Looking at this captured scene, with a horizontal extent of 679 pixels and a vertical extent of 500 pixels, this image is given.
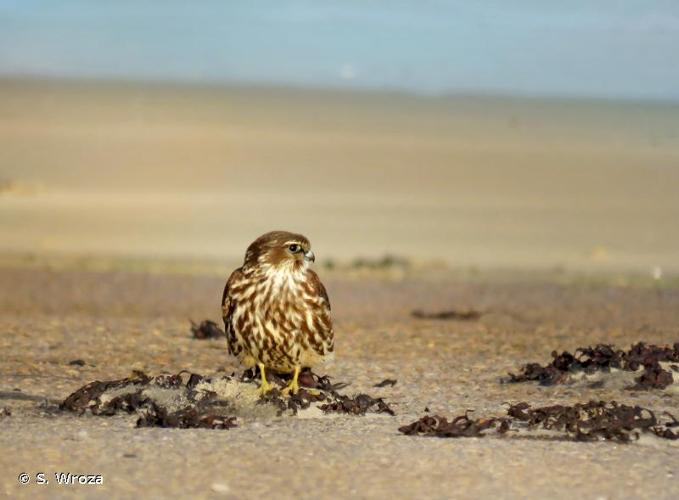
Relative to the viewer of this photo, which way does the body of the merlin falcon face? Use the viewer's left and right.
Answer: facing the viewer

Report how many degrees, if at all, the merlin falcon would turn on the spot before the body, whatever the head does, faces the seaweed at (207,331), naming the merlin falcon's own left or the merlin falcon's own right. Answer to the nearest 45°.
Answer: approximately 180°

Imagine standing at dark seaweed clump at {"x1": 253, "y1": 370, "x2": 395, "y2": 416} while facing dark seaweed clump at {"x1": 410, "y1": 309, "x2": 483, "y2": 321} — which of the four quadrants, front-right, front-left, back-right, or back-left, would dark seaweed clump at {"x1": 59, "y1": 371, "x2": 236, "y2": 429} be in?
back-left

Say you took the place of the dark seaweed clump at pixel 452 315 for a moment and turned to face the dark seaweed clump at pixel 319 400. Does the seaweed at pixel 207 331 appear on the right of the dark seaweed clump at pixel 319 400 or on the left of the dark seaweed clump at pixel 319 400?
right

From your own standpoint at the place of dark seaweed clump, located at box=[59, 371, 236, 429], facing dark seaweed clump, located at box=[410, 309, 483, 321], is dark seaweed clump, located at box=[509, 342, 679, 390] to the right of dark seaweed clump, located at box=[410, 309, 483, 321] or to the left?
right
